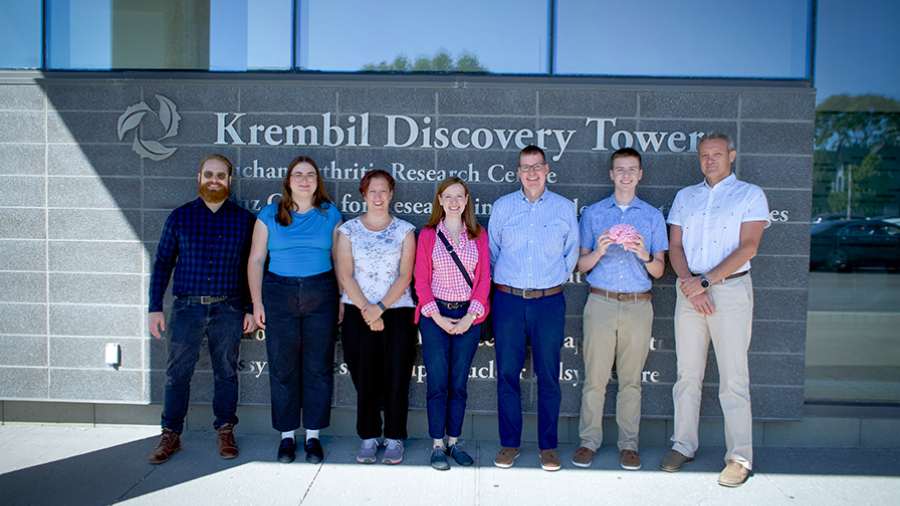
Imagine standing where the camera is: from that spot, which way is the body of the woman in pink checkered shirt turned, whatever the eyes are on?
toward the camera

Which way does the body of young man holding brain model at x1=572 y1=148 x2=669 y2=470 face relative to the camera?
toward the camera

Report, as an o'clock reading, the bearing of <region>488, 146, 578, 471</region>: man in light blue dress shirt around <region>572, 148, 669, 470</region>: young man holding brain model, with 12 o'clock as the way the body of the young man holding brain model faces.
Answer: The man in light blue dress shirt is roughly at 2 o'clock from the young man holding brain model.

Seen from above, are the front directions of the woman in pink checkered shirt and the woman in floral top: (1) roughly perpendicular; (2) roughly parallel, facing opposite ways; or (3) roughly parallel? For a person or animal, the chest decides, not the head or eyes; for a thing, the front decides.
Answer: roughly parallel

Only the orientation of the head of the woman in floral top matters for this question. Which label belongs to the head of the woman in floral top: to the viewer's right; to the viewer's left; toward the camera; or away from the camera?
toward the camera

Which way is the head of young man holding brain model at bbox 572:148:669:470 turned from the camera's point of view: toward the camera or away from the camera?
toward the camera

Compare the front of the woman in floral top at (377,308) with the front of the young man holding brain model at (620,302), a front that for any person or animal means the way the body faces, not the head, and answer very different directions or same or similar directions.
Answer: same or similar directions

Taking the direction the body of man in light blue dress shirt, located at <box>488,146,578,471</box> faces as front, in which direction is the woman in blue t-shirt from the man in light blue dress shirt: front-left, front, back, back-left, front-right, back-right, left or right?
right

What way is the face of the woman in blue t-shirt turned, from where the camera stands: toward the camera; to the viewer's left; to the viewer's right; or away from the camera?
toward the camera

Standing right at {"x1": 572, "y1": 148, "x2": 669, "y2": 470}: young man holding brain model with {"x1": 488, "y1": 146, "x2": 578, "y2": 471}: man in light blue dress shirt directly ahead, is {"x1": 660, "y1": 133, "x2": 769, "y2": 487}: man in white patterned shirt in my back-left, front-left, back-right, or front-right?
back-left
